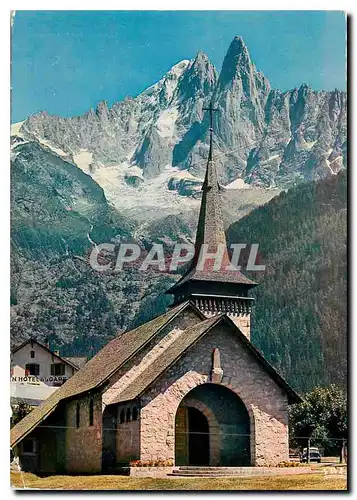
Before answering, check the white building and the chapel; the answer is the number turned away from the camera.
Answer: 0

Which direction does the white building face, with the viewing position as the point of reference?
facing the viewer

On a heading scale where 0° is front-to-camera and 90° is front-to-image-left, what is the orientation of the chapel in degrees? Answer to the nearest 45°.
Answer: approximately 315°

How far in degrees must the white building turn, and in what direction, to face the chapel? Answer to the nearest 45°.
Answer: approximately 45° to its left
